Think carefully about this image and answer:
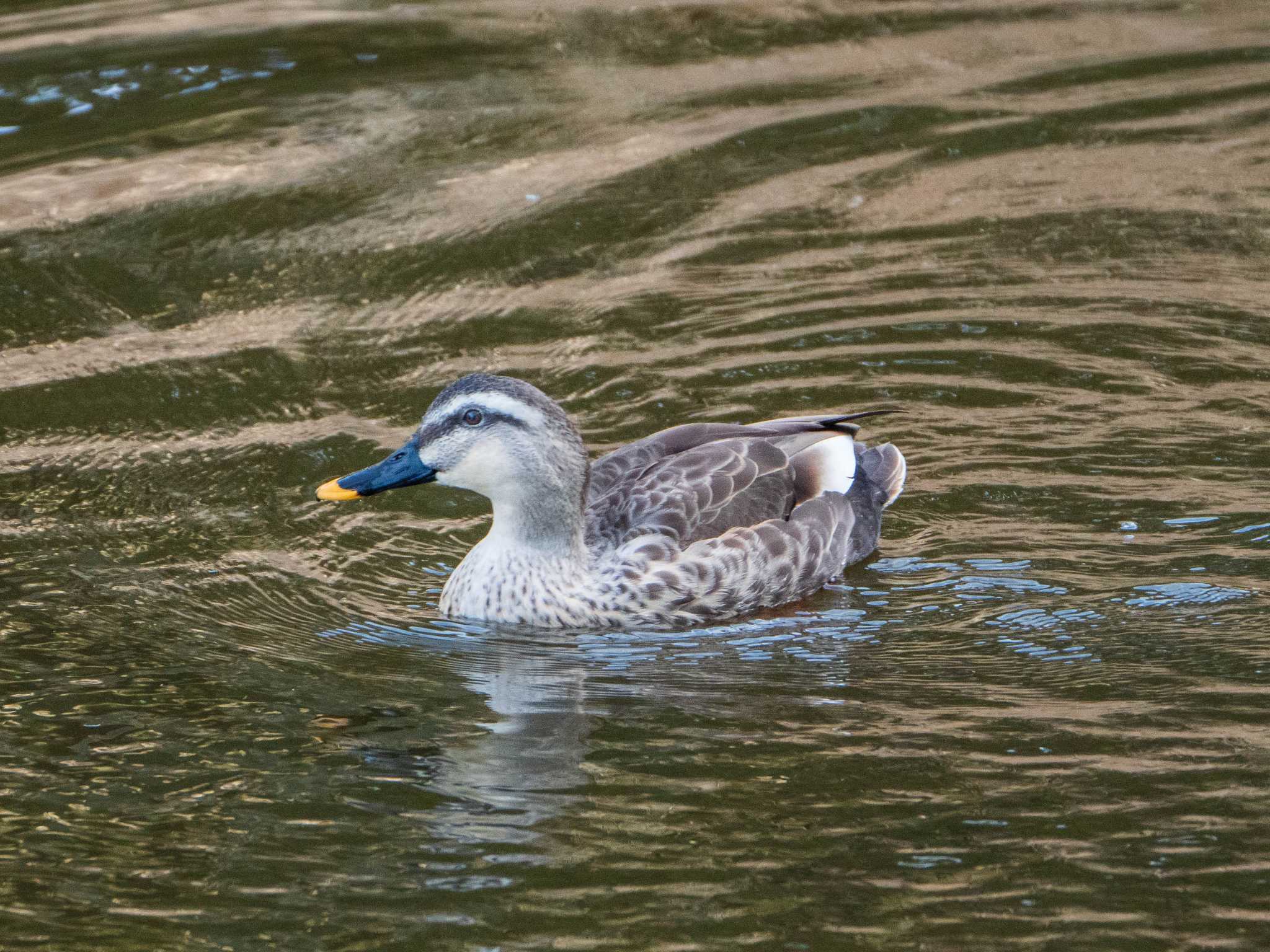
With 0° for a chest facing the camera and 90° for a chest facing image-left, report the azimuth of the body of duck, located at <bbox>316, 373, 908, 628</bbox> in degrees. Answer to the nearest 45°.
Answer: approximately 90°
